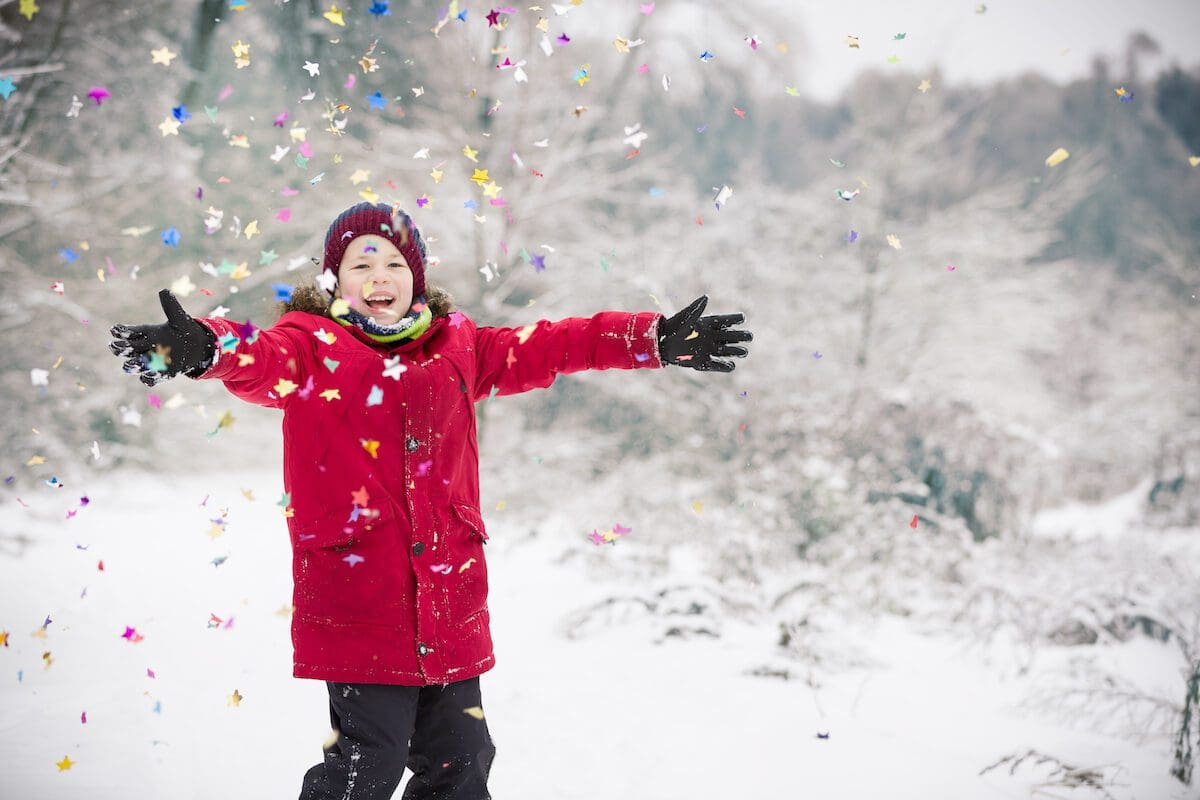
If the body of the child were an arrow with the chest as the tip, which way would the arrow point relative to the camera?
toward the camera
